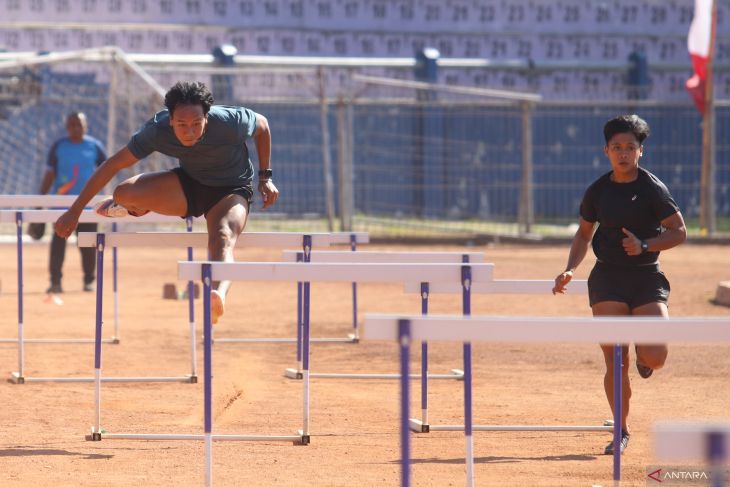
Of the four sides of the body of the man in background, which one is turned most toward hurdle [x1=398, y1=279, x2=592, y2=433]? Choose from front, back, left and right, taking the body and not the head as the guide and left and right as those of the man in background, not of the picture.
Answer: front

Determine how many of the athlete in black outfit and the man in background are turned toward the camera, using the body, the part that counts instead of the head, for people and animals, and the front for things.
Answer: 2

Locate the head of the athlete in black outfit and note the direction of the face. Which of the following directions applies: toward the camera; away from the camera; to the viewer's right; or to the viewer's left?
toward the camera

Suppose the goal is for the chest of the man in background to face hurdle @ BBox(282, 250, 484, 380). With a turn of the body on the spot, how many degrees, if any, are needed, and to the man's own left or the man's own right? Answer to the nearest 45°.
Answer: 0° — they already face it

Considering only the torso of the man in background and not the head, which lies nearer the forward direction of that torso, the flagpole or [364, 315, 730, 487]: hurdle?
the hurdle

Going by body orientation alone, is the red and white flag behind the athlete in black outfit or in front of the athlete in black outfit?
behind

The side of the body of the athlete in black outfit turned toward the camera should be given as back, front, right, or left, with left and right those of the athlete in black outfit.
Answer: front

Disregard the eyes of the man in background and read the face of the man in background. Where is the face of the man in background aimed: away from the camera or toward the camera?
toward the camera

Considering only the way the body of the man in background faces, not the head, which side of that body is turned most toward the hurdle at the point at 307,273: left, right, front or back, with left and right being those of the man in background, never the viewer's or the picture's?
front

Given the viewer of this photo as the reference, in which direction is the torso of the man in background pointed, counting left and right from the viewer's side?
facing the viewer

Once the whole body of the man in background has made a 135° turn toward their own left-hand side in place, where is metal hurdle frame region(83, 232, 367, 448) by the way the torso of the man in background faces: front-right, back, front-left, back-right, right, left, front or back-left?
back-right

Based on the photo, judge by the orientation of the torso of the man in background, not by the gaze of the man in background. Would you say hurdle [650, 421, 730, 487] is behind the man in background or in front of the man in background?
in front
